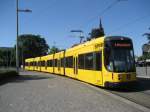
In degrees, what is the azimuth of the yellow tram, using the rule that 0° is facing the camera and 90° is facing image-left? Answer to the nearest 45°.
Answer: approximately 315°
